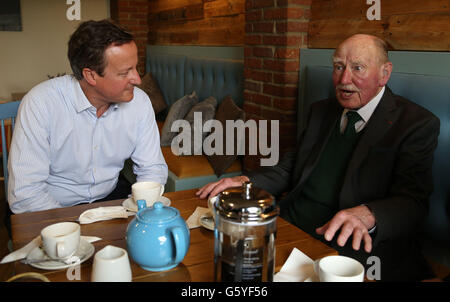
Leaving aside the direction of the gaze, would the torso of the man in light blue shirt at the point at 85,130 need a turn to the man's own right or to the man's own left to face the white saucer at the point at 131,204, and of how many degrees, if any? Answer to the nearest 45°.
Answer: approximately 45° to the man's own right

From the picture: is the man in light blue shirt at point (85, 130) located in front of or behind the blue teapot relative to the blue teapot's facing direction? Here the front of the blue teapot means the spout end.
in front

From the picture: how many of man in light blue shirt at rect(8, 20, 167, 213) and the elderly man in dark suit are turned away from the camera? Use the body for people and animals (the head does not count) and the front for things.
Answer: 0

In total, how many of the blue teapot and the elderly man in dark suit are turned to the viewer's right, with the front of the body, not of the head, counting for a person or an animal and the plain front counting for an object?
0

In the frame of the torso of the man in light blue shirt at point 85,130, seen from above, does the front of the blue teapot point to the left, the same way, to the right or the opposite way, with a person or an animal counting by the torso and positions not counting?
the opposite way

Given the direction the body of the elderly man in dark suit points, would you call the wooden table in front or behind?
in front

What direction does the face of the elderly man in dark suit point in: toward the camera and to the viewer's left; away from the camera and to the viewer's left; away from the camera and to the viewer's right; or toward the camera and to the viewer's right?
toward the camera and to the viewer's left

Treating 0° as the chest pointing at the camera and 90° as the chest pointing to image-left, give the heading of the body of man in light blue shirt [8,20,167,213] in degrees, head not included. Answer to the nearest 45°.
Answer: approximately 315°

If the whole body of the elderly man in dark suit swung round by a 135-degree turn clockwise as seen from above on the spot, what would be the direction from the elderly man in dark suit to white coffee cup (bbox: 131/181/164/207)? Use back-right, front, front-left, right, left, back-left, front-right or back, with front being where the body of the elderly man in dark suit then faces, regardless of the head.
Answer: back-left

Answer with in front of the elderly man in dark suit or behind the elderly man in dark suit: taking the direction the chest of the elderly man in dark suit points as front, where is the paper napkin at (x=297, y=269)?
in front

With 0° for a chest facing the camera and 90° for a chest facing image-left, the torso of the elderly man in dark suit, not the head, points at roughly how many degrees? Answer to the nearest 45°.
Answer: approximately 45°

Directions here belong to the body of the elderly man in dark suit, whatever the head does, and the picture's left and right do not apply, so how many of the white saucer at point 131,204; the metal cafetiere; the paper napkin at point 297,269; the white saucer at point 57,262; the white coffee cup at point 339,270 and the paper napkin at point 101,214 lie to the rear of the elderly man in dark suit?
0

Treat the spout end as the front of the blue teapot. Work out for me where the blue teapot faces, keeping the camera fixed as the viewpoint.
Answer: facing away from the viewer and to the left of the viewer
